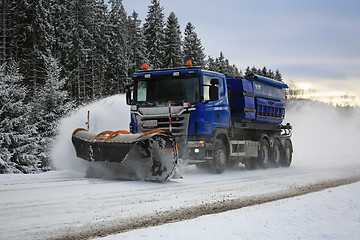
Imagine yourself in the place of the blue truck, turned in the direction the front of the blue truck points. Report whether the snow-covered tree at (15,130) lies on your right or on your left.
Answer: on your right

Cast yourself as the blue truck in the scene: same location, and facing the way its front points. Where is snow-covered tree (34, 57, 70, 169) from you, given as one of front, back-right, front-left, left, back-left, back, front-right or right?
right

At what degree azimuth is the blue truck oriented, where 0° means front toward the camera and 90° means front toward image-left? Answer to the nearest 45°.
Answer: approximately 45°
